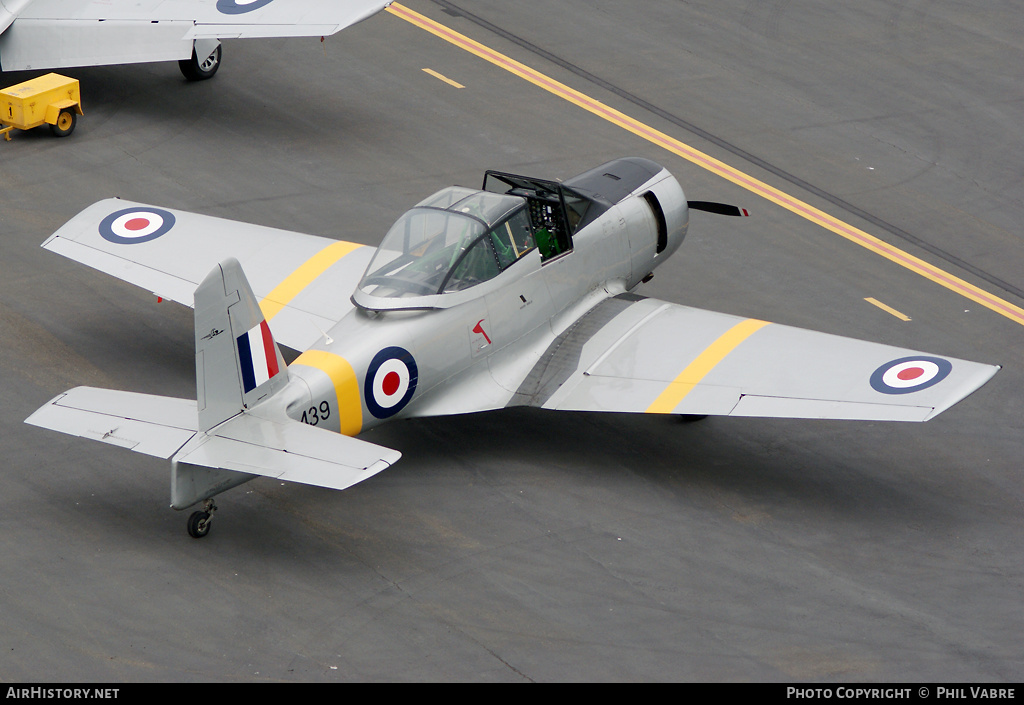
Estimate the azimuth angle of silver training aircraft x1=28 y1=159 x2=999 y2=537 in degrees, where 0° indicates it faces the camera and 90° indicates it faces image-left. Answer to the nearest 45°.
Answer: approximately 225°
